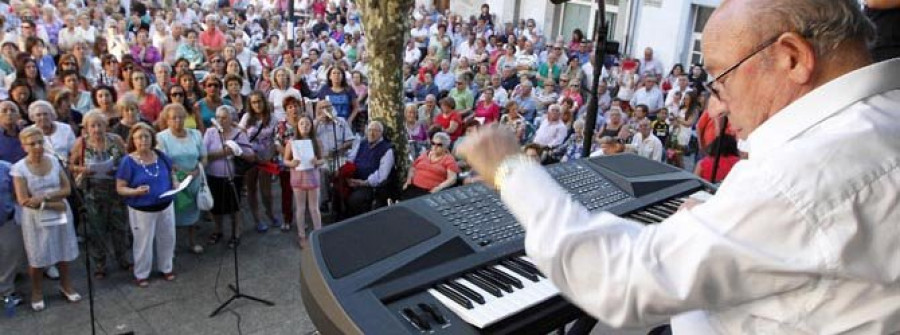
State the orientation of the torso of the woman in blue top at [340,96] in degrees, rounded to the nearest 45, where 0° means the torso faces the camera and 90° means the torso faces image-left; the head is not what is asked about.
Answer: approximately 0°

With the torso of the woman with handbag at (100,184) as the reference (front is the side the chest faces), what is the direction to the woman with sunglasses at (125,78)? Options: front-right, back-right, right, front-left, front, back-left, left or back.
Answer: back

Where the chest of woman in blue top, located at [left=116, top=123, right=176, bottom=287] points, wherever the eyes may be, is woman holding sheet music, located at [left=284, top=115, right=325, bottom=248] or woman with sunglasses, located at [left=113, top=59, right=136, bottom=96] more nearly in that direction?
the woman holding sheet music

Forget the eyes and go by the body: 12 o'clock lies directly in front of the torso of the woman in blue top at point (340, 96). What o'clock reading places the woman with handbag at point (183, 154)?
The woman with handbag is roughly at 1 o'clock from the woman in blue top.

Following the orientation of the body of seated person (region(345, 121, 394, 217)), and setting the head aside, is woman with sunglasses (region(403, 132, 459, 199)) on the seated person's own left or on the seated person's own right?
on the seated person's own left

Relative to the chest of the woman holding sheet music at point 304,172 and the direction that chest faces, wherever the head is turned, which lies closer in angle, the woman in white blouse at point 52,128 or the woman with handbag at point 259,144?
the woman in white blouse

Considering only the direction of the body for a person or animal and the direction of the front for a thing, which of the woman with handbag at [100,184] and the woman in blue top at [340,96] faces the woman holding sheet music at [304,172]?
the woman in blue top
